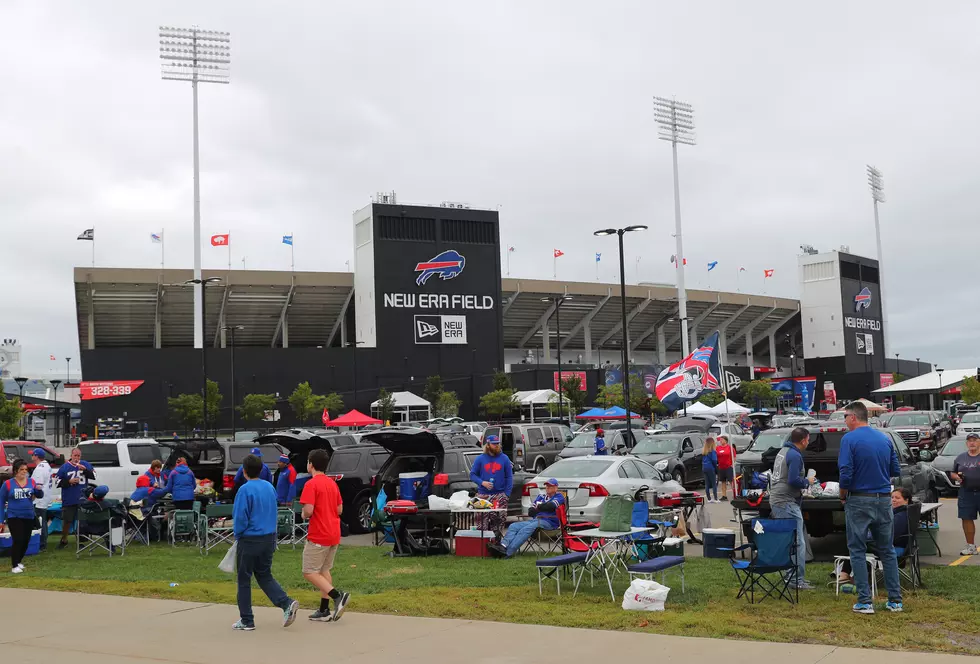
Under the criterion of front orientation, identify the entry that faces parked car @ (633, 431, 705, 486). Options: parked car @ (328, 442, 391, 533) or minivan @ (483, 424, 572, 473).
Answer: parked car @ (328, 442, 391, 533)

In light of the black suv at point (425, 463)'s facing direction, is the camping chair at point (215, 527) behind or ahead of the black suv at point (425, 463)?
behind

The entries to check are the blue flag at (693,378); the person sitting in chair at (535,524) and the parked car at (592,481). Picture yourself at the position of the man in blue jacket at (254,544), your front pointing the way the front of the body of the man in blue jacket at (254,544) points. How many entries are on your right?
3

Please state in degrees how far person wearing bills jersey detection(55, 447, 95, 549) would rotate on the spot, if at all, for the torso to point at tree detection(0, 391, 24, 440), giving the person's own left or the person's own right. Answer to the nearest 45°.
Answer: approximately 180°

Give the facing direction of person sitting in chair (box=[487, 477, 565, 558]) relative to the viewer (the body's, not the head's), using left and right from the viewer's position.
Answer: facing the viewer and to the left of the viewer

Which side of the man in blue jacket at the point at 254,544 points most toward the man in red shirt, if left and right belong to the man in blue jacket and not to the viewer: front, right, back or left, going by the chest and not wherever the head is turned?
right

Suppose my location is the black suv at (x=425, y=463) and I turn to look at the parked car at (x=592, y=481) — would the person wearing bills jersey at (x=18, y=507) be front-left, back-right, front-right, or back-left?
back-right

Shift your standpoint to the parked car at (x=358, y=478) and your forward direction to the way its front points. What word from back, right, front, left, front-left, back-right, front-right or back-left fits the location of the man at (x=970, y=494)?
right

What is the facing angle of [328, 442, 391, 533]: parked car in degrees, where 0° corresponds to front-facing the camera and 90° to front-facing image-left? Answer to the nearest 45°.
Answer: approximately 225°

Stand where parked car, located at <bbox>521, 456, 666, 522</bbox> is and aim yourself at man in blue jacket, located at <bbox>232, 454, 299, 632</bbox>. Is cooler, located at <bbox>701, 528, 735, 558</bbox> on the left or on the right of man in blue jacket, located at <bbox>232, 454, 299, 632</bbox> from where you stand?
left

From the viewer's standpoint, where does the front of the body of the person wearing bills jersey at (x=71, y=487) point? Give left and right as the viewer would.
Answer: facing the viewer

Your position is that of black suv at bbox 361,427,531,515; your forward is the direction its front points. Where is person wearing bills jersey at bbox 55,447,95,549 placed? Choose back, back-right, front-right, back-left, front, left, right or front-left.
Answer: back-left

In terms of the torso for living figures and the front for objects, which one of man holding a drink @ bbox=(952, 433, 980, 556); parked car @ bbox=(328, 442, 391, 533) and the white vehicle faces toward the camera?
the man holding a drink

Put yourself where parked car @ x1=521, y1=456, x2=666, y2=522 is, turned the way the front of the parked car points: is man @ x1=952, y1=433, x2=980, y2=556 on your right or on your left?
on your right
